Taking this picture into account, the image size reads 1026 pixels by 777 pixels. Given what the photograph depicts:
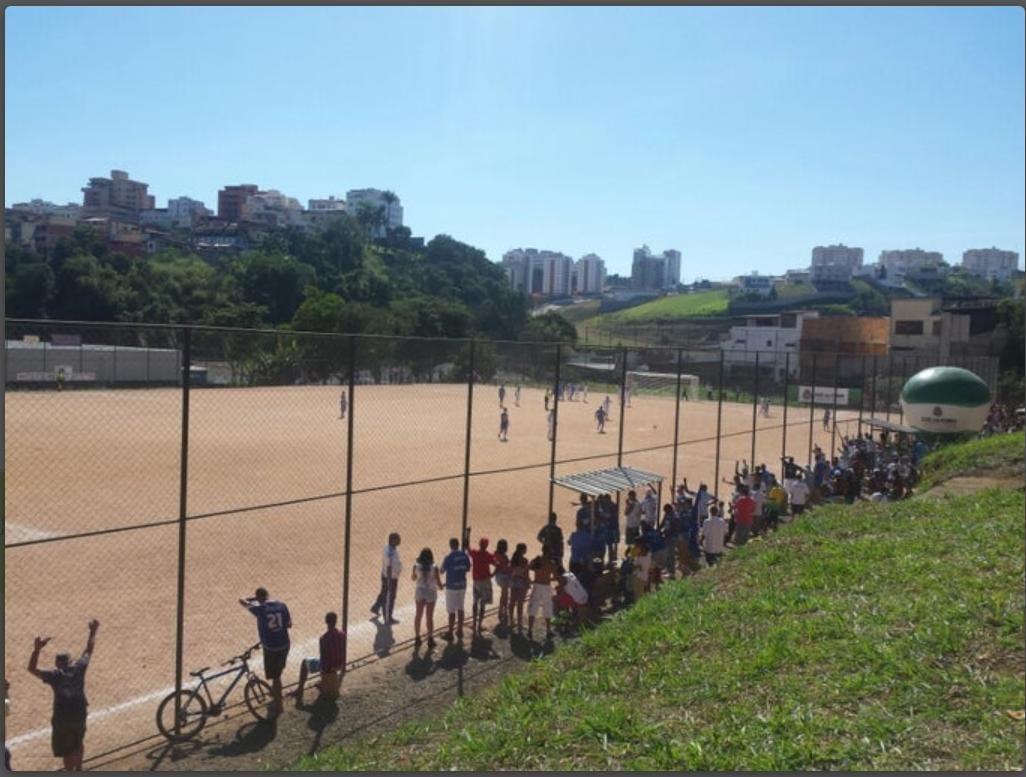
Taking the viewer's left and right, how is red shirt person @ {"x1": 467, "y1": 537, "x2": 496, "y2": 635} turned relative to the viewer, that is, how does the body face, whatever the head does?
facing away from the viewer

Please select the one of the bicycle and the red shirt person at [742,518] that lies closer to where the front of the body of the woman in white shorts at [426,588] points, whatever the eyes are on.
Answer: the red shirt person

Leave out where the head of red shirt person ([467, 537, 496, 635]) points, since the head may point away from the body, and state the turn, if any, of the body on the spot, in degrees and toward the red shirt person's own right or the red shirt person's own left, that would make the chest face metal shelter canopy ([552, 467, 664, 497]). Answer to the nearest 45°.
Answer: approximately 45° to the red shirt person's own right

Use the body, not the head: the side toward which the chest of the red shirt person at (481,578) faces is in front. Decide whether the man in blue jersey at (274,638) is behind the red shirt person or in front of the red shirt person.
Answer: behind

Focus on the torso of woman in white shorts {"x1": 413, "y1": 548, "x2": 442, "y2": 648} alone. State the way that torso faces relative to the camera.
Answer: away from the camera

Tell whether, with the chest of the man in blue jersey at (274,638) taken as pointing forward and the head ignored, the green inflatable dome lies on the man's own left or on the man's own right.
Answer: on the man's own right

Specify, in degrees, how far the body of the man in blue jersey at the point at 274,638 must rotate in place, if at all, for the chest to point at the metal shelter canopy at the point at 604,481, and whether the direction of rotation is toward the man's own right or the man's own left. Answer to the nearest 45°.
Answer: approximately 90° to the man's own right

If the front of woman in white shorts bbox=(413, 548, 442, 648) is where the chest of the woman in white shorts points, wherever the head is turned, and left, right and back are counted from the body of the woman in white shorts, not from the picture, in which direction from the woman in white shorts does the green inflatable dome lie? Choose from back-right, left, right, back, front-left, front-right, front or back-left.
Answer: front-right

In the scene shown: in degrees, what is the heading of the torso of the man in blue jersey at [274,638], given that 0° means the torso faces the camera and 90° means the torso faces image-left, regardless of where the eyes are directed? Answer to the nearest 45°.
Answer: approximately 135°
